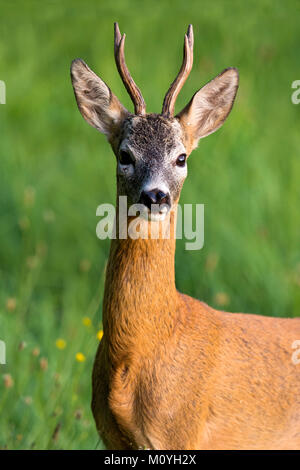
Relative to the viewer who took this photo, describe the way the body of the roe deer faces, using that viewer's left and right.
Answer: facing the viewer and to the left of the viewer
